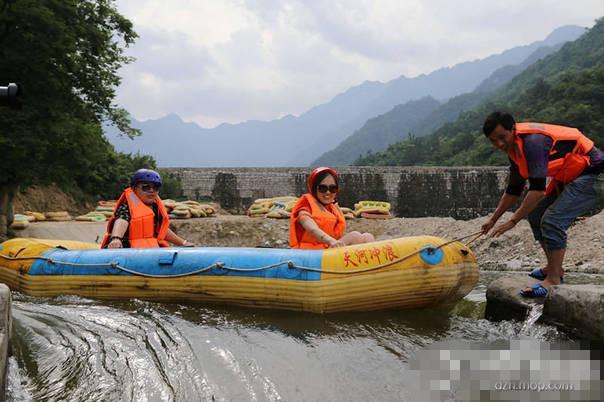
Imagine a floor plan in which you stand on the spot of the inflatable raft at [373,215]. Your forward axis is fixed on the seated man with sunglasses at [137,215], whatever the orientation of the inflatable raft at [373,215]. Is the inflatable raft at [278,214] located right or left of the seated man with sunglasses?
right

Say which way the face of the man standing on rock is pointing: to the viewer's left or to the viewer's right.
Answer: to the viewer's left

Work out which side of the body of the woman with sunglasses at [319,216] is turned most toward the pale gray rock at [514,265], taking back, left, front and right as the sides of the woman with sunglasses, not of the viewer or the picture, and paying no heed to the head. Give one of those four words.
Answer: left

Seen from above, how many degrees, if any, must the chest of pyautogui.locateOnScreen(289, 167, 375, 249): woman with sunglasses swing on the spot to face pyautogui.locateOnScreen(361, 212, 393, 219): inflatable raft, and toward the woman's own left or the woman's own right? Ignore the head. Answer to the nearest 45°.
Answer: approximately 135° to the woman's own left

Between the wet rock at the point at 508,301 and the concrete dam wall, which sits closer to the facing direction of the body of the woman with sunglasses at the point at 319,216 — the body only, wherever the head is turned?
the wet rock

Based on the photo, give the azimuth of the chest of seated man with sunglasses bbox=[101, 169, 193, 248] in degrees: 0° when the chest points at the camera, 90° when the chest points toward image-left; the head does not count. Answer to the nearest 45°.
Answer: approximately 315°
